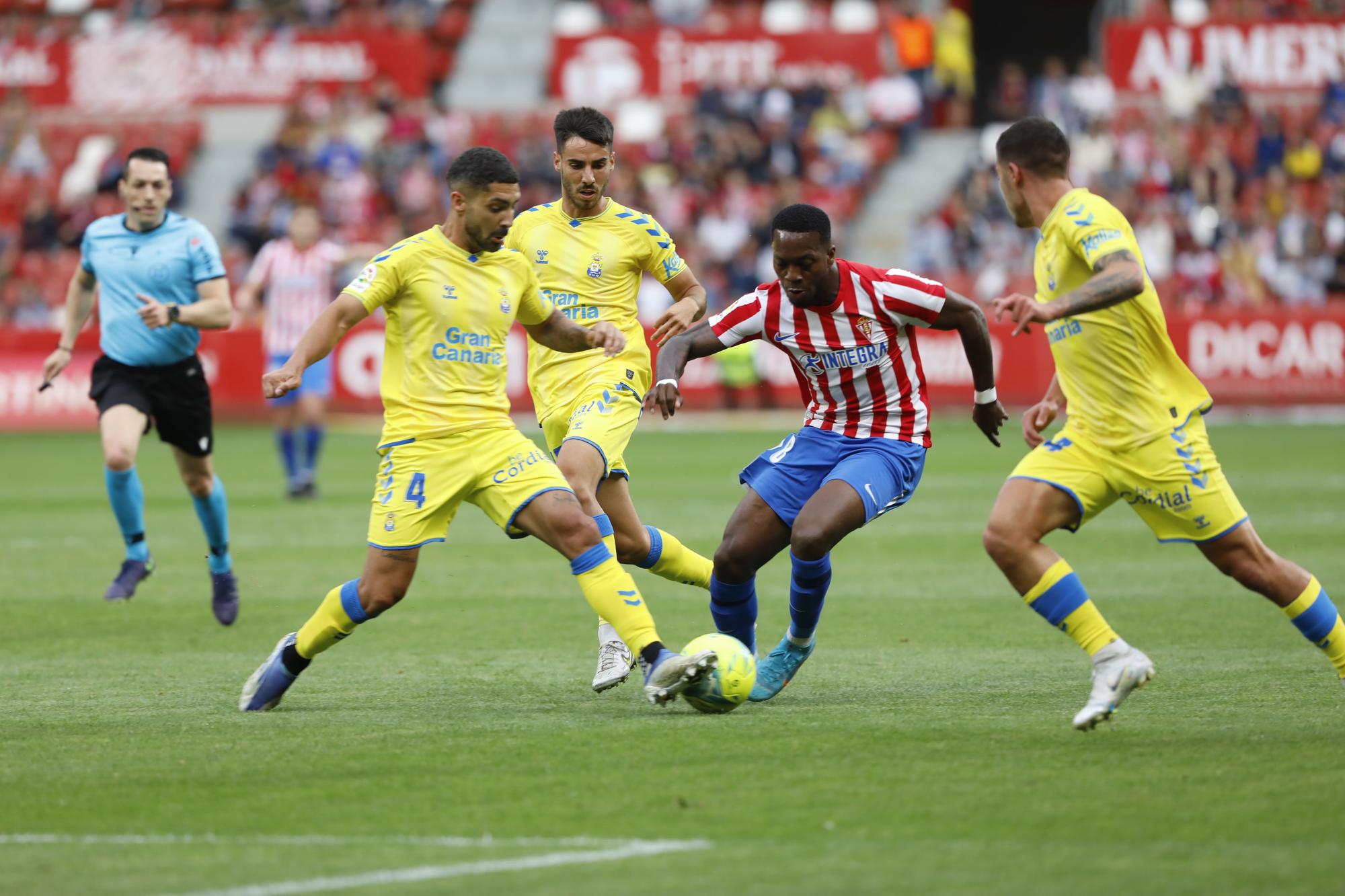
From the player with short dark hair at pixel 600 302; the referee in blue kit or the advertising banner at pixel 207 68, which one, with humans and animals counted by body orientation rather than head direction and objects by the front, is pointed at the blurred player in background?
the advertising banner

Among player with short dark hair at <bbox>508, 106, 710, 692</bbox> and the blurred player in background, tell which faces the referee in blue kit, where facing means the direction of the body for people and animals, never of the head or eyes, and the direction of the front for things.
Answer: the blurred player in background

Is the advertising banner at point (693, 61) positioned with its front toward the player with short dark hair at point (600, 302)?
yes

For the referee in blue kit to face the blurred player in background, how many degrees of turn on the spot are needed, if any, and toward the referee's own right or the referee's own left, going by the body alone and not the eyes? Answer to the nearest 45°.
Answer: approximately 180°

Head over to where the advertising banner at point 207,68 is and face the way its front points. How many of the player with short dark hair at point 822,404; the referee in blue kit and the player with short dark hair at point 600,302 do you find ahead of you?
3

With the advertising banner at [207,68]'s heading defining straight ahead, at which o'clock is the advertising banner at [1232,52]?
the advertising banner at [1232,52] is roughly at 10 o'clock from the advertising banner at [207,68].

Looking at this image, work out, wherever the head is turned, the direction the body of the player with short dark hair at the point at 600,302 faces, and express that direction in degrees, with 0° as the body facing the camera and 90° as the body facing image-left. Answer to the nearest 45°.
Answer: approximately 0°

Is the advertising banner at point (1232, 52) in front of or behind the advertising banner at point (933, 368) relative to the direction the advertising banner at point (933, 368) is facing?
behind

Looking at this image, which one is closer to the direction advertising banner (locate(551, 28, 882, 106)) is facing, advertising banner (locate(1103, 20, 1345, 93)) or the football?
the football

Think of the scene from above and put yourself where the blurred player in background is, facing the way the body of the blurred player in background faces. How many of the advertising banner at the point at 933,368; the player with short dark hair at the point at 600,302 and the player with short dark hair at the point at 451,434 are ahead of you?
2

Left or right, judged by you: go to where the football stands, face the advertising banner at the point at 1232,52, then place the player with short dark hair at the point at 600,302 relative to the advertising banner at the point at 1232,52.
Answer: left
